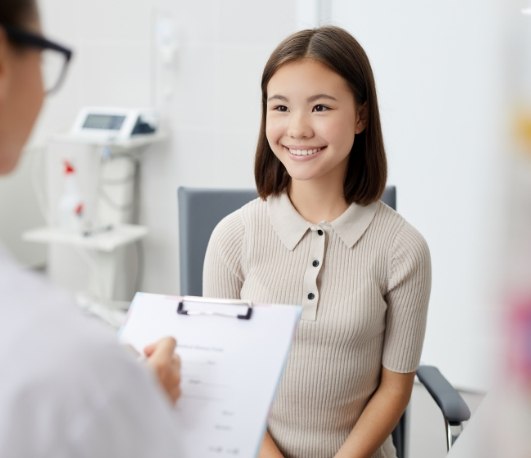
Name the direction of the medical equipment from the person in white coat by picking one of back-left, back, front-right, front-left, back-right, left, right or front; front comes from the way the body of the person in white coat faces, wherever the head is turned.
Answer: front-left

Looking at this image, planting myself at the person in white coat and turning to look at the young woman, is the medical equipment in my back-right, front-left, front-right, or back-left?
front-left

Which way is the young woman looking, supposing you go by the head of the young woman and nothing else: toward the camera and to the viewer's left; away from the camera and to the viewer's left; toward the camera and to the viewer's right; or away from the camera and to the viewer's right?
toward the camera and to the viewer's left

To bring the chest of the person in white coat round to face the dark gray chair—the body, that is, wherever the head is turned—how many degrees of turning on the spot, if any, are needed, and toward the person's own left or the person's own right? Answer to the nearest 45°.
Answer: approximately 45° to the person's own left

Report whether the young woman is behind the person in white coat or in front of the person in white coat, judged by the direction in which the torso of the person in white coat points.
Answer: in front

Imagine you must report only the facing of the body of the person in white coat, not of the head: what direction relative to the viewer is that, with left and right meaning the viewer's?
facing away from the viewer and to the right of the viewer
